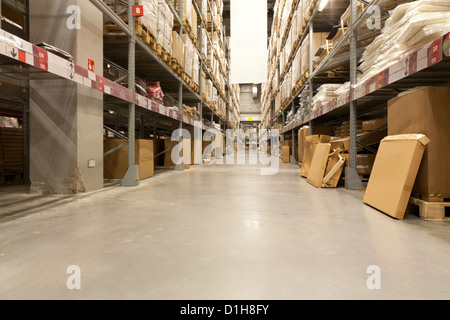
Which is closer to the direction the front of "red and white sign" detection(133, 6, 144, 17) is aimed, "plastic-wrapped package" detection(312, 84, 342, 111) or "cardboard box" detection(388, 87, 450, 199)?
the cardboard box

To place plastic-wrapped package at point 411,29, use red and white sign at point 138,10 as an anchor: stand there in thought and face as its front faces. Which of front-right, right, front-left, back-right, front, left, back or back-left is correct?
front-left

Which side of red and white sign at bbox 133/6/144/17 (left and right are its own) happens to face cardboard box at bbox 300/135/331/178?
left

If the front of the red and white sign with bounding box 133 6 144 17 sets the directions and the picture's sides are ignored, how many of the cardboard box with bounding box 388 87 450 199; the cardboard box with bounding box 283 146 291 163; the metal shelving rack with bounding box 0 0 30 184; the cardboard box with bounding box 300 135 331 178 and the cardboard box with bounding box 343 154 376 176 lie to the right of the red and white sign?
1

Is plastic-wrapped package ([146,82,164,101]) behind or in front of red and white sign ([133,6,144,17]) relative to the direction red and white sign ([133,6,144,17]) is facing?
behind

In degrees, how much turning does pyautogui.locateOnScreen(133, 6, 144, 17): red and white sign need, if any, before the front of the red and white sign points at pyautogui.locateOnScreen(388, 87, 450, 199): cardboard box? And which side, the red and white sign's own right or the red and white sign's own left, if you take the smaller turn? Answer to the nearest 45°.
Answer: approximately 45° to the red and white sign's own left

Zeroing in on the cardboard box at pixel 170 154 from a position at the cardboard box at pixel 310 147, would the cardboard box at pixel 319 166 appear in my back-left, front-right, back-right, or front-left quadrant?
back-left

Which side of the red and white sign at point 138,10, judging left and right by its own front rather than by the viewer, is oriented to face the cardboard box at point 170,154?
back

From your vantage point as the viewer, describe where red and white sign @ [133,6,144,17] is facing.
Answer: facing the viewer

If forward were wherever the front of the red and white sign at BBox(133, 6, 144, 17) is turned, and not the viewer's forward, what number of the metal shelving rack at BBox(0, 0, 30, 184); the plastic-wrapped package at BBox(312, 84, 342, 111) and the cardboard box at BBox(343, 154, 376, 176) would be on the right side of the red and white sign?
1

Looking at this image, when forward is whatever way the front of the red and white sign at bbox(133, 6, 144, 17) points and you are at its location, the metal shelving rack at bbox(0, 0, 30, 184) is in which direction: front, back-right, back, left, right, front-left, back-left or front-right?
right

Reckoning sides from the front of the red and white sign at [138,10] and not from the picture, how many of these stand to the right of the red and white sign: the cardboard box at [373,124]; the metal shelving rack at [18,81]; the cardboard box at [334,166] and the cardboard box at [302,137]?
1

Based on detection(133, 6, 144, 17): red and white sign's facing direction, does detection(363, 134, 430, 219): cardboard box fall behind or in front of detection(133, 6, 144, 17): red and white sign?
in front
